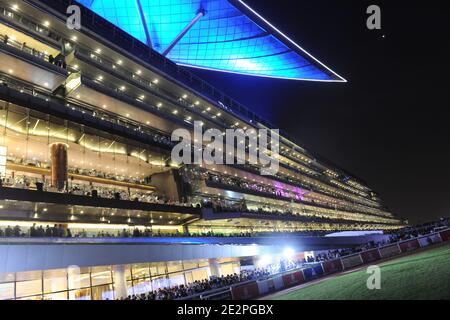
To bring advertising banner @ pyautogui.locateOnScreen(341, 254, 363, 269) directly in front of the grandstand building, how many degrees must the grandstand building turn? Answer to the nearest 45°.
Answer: approximately 45° to its left

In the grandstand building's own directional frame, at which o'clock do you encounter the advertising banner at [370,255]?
The advertising banner is roughly at 11 o'clock from the grandstand building.

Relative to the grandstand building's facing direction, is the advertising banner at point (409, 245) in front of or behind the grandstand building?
in front

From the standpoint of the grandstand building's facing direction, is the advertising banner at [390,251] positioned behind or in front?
in front

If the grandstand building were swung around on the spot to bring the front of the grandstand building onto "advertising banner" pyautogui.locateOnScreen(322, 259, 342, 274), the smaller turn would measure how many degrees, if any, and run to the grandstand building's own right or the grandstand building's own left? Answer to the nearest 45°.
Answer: approximately 45° to the grandstand building's own left
